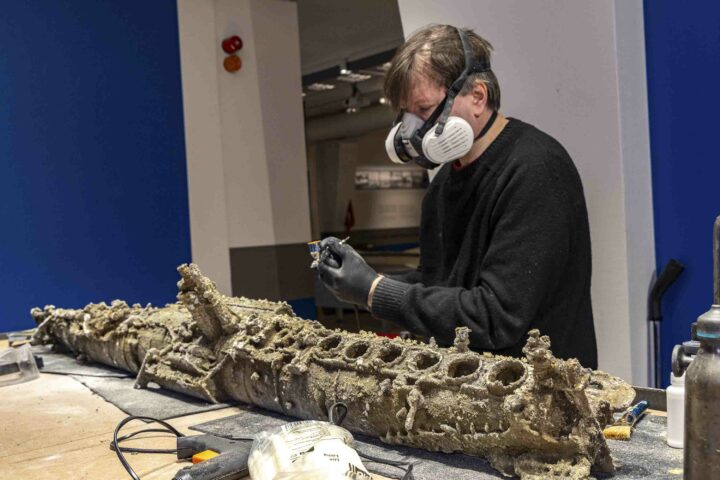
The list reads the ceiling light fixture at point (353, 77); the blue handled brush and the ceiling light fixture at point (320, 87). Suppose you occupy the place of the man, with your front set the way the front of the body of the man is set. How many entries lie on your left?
1

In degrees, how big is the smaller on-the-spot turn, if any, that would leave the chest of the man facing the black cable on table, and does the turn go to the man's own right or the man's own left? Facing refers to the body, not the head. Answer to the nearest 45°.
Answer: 0° — they already face it

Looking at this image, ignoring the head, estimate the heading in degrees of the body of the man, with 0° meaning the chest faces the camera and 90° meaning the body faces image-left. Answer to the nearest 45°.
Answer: approximately 45°

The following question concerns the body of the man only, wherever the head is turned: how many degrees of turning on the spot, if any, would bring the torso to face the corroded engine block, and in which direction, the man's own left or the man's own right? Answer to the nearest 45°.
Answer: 0° — they already face it

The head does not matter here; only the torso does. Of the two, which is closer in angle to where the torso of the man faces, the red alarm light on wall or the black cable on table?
the black cable on table

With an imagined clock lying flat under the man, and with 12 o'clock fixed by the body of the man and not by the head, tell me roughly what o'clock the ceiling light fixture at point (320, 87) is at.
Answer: The ceiling light fixture is roughly at 4 o'clock from the man.

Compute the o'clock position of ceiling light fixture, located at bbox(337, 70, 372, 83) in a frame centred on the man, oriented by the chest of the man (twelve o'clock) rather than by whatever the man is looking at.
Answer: The ceiling light fixture is roughly at 4 o'clock from the man.

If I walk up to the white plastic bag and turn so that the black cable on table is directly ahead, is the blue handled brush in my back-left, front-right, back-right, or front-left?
back-right

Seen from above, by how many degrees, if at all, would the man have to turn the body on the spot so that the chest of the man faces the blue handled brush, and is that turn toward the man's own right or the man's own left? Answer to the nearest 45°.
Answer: approximately 90° to the man's own left

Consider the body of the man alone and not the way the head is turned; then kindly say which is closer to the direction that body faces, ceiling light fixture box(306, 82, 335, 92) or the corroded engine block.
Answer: the corroded engine block

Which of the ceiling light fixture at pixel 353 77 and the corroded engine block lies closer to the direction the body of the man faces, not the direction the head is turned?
the corroded engine block
